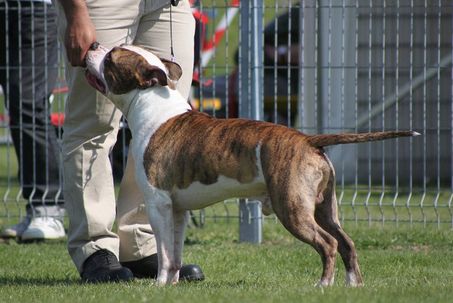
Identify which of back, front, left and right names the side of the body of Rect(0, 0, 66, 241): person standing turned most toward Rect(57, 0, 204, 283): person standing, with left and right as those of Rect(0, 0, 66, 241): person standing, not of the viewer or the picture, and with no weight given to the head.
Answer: left

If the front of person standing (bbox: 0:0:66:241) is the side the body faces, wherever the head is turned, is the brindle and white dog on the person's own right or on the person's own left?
on the person's own left

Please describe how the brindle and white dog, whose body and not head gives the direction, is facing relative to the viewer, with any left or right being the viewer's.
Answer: facing to the left of the viewer
